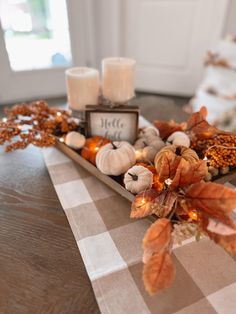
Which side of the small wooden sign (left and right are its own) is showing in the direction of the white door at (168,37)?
back

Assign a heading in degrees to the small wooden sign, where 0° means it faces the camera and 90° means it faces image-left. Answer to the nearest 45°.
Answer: approximately 0°

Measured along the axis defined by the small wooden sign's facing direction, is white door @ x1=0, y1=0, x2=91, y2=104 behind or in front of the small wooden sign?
behind
